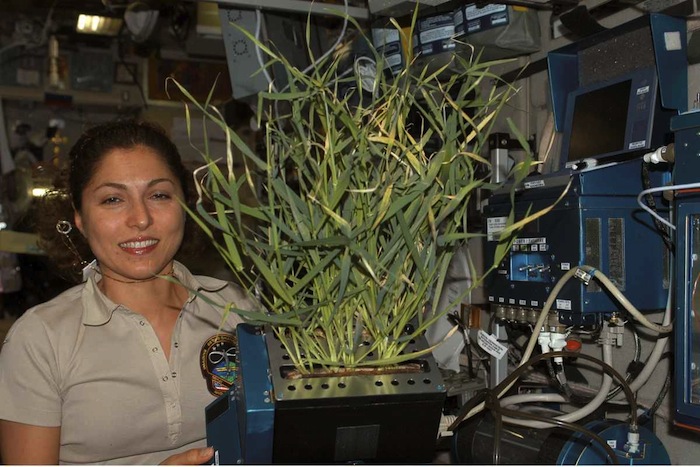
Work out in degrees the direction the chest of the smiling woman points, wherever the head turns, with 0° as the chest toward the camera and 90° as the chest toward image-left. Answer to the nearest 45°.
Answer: approximately 315°

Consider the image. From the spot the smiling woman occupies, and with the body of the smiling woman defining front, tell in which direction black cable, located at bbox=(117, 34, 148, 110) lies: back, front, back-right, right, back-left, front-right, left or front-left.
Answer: back-left

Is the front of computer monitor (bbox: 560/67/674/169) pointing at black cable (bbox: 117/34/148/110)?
no

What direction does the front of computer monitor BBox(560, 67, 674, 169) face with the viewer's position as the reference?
facing the viewer and to the left of the viewer

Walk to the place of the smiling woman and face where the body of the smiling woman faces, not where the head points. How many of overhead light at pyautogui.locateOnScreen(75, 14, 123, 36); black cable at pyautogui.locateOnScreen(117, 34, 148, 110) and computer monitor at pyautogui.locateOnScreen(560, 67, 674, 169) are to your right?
0

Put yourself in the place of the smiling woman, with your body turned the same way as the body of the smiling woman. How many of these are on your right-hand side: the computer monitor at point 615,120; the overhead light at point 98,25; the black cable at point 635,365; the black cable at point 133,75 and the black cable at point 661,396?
0

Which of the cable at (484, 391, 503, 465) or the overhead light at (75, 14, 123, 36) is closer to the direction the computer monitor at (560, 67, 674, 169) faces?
the cable

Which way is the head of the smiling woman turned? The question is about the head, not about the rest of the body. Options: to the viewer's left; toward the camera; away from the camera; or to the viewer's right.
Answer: toward the camera
